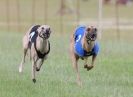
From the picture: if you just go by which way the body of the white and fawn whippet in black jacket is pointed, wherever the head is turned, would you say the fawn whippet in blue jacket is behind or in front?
in front

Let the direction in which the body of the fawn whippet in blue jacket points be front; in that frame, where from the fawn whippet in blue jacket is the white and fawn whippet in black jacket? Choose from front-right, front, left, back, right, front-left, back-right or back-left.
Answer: back-right

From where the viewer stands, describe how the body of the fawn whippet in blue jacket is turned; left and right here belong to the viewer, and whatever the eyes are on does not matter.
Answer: facing the viewer and to the right of the viewer

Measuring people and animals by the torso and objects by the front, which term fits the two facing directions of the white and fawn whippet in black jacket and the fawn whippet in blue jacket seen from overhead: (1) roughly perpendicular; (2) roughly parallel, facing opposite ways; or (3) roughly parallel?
roughly parallel

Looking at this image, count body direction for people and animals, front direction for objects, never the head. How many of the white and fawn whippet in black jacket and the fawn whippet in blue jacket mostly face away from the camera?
0
